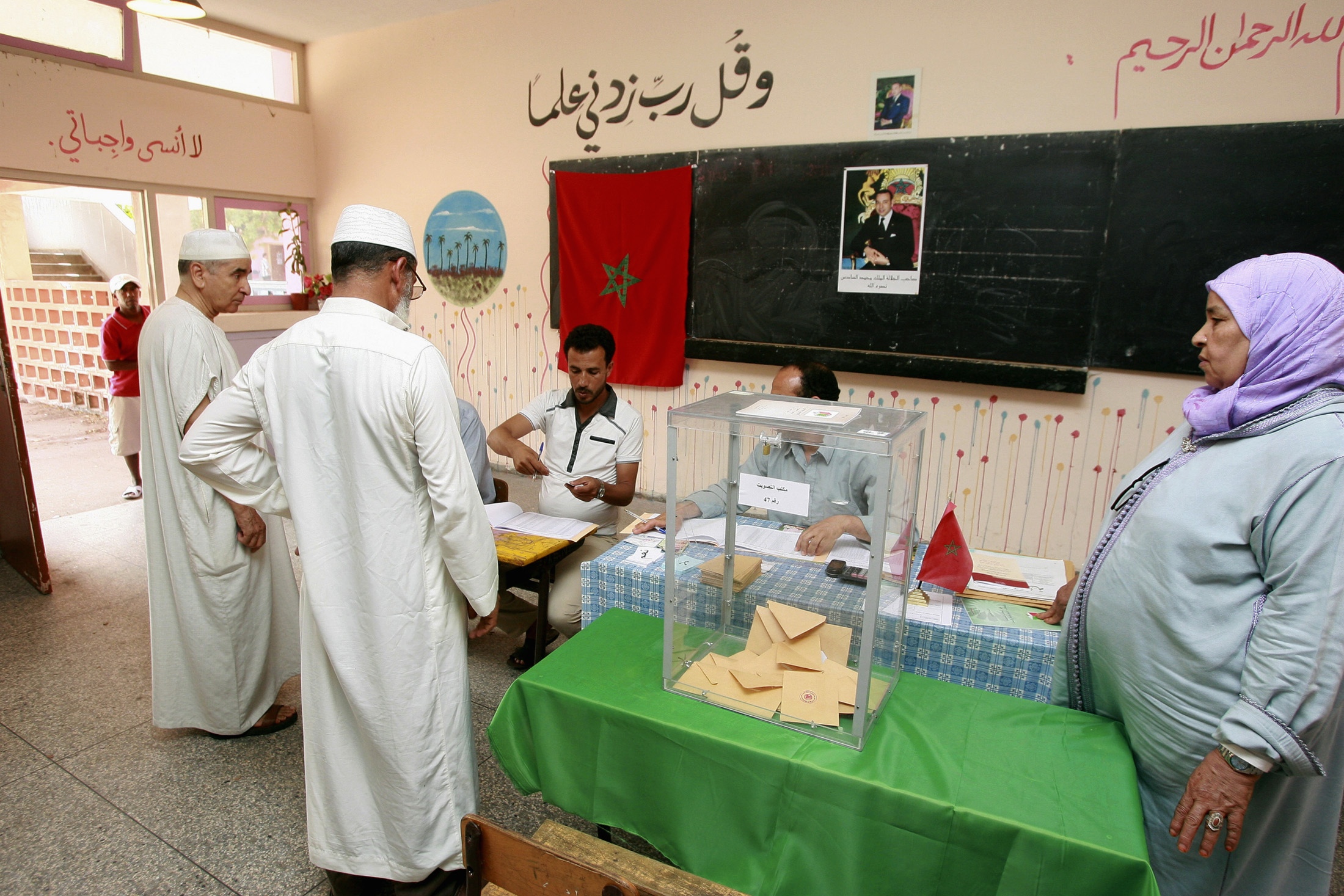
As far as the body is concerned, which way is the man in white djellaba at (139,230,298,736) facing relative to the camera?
to the viewer's right

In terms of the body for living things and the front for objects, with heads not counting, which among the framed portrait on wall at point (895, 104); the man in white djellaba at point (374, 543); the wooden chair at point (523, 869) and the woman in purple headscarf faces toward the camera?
the framed portrait on wall

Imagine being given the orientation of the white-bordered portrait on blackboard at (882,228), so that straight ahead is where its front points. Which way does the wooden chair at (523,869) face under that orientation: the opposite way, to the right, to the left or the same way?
the opposite way

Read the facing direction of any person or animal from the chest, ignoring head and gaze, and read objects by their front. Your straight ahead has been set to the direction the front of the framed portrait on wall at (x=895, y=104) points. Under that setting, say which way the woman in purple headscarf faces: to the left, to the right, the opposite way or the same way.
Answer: to the right

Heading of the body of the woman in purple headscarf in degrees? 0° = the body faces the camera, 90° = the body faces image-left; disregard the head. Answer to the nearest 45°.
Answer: approximately 90°

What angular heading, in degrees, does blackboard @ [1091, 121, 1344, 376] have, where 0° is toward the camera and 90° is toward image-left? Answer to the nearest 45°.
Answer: approximately 0°

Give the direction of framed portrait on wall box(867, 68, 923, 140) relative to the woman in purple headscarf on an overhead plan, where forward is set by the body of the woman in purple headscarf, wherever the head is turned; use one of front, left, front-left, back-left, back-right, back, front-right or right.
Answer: front-right

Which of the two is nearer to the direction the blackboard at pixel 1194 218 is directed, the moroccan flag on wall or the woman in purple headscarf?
the woman in purple headscarf

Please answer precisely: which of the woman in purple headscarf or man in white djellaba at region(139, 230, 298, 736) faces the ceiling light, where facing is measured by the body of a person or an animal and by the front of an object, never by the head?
the woman in purple headscarf

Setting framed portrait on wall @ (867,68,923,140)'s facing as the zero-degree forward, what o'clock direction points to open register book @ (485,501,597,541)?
The open register book is roughly at 1 o'clock from the framed portrait on wall.

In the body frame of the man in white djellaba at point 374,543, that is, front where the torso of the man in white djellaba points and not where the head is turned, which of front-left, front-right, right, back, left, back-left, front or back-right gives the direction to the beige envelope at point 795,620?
right

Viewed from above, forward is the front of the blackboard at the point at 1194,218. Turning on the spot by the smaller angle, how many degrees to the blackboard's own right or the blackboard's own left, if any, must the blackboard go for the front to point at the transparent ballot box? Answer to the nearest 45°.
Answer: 0° — it already faces it

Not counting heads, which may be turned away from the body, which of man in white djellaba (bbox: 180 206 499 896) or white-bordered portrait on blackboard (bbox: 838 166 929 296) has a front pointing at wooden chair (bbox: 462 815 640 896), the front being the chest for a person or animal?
the white-bordered portrait on blackboard

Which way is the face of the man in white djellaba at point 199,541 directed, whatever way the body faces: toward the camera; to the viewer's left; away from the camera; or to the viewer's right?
to the viewer's right

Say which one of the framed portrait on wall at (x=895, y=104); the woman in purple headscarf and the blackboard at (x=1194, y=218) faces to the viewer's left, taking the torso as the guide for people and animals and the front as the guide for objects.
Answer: the woman in purple headscarf

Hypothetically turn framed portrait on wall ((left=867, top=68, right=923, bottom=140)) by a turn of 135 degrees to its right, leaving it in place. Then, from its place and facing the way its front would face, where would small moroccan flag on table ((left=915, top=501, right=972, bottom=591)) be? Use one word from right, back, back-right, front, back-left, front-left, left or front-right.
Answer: back-left
